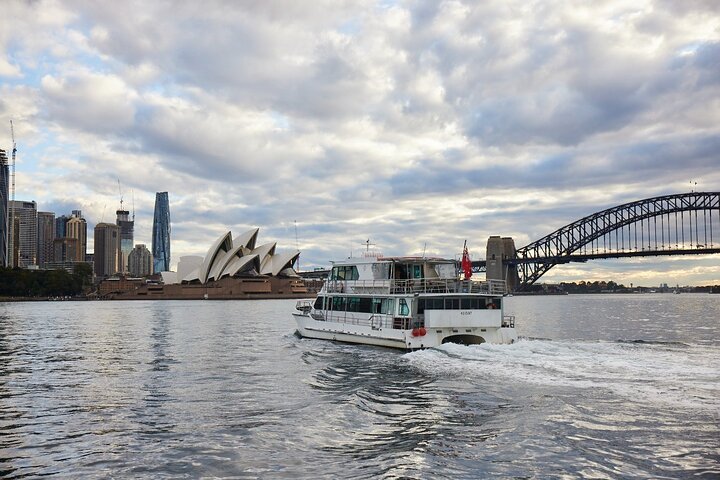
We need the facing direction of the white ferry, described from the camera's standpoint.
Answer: facing away from the viewer and to the left of the viewer
